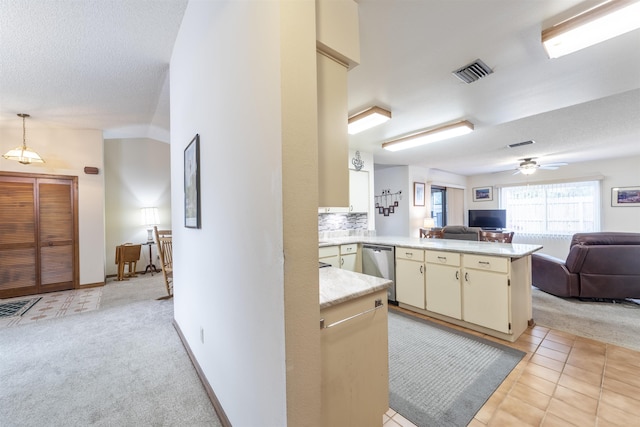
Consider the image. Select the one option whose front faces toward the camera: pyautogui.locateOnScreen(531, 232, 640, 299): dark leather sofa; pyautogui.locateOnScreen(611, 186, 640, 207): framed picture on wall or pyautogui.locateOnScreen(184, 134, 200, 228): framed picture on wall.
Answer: pyautogui.locateOnScreen(611, 186, 640, 207): framed picture on wall

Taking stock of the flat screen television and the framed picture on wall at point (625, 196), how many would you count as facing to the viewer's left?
0

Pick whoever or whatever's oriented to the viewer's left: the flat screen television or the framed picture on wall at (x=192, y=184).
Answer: the framed picture on wall

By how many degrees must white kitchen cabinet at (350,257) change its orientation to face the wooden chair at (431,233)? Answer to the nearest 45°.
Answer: approximately 180°

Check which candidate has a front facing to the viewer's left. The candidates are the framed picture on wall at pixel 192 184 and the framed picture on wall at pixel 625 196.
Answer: the framed picture on wall at pixel 192 184

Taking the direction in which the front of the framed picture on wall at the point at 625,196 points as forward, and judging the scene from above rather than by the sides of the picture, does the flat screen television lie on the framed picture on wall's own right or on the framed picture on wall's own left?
on the framed picture on wall's own right

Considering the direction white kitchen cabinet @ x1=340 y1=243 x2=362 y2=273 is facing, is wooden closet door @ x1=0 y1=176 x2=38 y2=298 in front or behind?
in front

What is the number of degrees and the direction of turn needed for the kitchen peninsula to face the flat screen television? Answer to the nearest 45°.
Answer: approximately 135° to its right

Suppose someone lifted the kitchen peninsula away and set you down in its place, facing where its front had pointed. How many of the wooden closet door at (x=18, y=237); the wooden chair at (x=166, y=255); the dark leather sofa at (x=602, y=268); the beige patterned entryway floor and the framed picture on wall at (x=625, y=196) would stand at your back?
2
